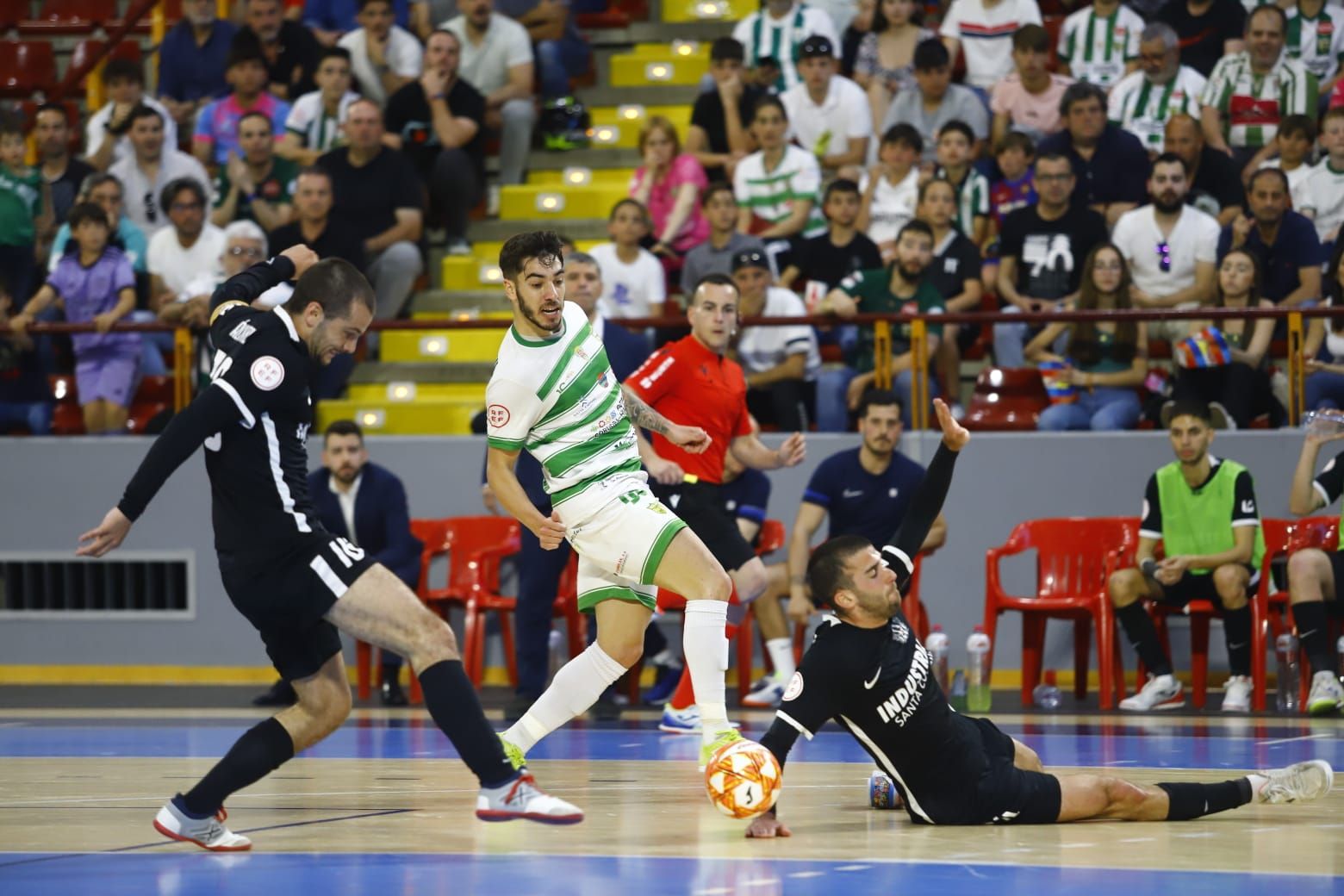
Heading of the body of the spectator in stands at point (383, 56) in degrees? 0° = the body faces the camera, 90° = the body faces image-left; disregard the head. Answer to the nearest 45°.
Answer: approximately 0°

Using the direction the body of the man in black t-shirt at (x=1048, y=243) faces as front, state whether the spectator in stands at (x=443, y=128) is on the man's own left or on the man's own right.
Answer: on the man's own right

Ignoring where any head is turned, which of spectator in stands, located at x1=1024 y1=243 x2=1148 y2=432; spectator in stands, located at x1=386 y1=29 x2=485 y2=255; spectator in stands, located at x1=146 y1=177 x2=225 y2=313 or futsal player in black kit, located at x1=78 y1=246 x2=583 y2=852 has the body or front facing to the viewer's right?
the futsal player in black kit

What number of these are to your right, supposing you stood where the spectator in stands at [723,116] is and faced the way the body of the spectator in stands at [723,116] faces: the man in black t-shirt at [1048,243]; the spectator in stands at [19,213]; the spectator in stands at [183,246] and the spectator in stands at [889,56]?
2

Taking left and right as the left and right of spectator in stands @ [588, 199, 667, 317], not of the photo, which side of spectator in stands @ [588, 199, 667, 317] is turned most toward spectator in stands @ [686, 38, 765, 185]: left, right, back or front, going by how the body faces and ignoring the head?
back

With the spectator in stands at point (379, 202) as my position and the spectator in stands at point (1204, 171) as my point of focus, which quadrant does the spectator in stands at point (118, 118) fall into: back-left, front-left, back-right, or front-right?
back-left

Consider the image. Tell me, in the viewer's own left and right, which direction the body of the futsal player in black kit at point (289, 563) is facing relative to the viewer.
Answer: facing to the right of the viewer

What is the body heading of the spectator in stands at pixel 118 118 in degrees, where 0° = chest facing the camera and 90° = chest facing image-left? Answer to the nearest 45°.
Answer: approximately 0°

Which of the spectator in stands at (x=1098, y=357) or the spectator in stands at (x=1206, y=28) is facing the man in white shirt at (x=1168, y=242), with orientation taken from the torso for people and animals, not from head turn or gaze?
the spectator in stands at (x=1206, y=28)
